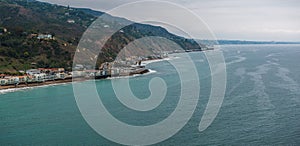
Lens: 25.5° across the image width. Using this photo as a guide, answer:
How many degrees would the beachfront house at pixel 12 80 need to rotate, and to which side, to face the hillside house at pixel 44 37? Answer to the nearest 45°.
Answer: approximately 135° to its left

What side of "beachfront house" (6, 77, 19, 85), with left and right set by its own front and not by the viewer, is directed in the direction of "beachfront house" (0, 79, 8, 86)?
right

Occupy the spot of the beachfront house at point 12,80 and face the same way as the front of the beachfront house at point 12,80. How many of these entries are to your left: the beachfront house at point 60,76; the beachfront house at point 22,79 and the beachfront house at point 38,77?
3

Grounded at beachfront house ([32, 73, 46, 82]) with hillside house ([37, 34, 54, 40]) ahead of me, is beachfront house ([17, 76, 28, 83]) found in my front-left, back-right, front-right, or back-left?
back-left

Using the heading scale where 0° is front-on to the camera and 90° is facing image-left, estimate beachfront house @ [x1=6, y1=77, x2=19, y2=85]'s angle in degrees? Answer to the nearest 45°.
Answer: approximately 315°

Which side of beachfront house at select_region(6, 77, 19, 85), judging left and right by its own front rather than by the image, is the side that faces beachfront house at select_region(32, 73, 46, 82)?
left
